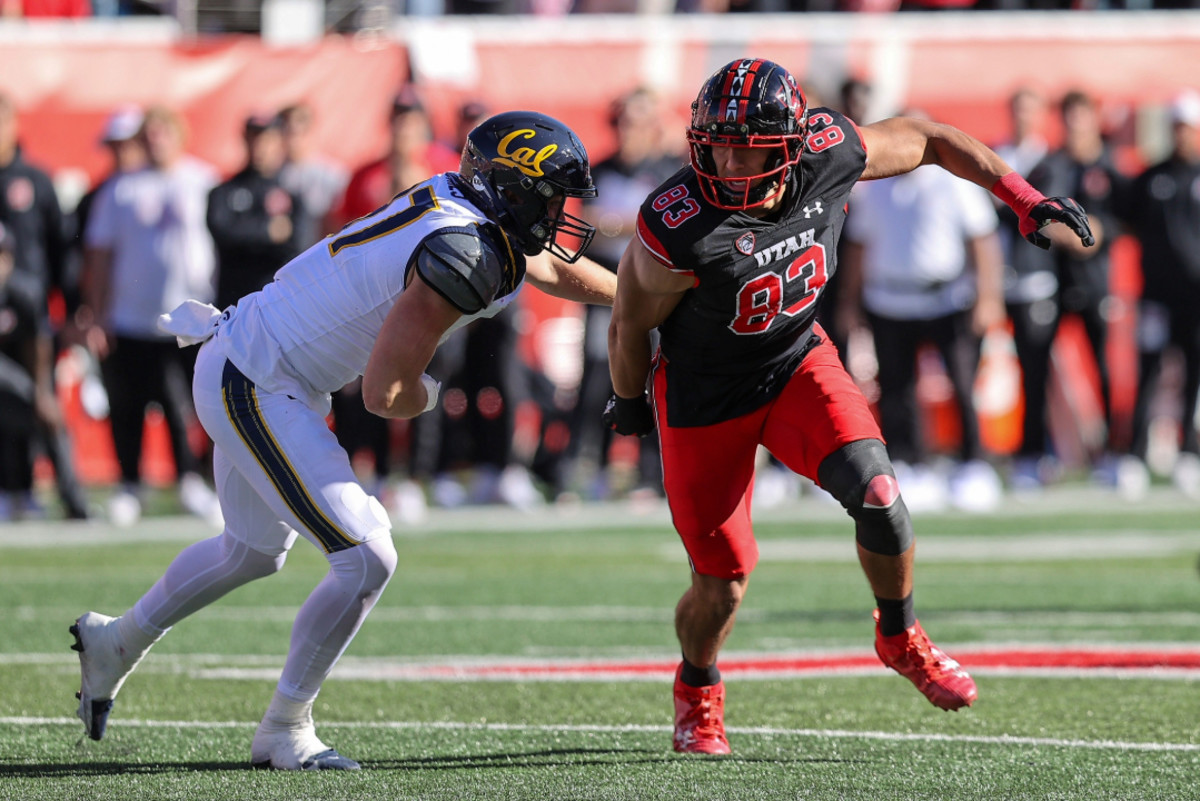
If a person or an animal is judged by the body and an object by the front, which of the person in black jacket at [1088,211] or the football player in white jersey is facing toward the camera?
the person in black jacket

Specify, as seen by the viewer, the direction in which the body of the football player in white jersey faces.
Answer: to the viewer's right

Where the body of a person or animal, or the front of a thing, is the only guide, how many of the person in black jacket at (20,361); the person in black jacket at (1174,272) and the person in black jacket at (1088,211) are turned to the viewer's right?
0

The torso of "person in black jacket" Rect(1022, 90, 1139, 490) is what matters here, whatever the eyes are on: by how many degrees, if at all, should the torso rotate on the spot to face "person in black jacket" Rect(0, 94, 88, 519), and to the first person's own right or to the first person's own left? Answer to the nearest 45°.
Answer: approximately 45° to the first person's own right

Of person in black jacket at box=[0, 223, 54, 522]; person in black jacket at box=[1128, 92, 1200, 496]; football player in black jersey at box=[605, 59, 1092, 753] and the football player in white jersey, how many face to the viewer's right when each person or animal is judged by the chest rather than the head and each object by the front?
1

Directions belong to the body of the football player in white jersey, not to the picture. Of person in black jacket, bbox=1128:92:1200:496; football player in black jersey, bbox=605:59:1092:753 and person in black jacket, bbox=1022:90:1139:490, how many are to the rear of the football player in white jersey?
0

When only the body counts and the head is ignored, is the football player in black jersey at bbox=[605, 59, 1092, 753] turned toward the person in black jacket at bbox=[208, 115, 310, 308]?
no

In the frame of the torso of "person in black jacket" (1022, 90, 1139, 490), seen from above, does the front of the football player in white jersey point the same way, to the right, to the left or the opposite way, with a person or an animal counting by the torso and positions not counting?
to the left

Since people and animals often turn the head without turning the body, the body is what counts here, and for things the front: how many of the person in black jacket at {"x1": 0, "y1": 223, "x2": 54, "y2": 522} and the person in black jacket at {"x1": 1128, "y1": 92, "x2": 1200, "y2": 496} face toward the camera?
2

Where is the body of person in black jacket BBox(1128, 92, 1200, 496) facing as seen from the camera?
toward the camera

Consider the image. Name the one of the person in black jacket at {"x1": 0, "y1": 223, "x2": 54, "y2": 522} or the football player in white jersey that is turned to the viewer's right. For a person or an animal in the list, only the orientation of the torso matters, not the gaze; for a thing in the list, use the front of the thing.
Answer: the football player in white jersey

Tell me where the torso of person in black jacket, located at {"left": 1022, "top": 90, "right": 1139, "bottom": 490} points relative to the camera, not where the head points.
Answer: toward the camera

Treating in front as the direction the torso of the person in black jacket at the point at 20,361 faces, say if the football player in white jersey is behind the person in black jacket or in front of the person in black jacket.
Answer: in front

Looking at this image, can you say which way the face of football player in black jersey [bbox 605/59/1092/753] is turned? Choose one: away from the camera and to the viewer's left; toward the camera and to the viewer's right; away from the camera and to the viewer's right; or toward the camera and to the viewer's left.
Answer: toward the camera and to the viewer's left

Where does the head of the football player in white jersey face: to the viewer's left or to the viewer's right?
to the viewer's right

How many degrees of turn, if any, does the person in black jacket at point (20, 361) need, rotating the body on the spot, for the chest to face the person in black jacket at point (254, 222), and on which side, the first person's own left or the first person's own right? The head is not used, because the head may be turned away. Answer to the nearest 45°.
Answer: approximately 90° to the first person's own left
